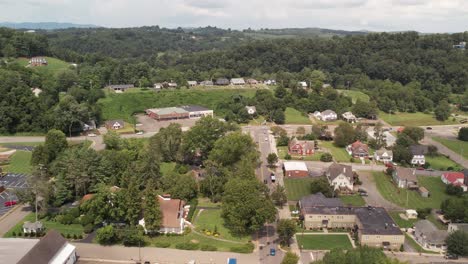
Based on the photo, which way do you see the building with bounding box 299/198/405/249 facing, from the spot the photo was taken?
facing the viewer

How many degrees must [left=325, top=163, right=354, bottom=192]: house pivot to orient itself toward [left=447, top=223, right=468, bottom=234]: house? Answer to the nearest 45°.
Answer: approximately 45° to its left

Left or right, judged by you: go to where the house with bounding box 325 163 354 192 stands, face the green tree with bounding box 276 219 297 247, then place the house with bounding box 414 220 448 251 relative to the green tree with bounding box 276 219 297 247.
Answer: left

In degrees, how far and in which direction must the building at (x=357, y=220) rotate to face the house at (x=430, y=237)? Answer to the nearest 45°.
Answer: approximately 90° to its left

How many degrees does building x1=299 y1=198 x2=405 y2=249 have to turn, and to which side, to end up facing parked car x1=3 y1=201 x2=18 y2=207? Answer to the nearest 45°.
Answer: approximately 90° to its right

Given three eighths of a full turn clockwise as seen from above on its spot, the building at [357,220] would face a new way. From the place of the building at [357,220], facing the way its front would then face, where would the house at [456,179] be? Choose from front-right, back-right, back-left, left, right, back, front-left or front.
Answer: right

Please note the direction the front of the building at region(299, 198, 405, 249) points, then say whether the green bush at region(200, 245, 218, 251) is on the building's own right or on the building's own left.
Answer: on the building's own right

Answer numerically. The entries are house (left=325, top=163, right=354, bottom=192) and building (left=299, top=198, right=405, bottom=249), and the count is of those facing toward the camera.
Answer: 2

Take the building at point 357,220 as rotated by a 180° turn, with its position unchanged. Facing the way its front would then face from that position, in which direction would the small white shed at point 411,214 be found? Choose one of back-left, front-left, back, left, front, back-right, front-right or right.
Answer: front-right

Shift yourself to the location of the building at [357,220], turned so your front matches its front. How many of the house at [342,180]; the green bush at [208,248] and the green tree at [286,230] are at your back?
1

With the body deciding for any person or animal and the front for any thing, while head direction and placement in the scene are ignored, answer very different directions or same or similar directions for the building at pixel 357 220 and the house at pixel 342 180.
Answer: same or similar directions

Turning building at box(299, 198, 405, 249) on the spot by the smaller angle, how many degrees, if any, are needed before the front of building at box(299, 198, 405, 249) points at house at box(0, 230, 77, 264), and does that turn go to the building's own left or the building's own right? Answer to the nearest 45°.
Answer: approximately 45° to the building's own right

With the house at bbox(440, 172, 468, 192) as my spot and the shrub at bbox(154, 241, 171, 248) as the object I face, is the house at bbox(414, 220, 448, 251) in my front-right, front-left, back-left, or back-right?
front-left
